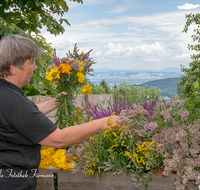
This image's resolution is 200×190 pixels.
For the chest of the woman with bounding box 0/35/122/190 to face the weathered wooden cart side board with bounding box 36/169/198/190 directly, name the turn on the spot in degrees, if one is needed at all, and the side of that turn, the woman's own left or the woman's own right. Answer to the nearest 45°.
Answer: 0° — they already face it

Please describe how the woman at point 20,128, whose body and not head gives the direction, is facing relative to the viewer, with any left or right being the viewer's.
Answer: facing away from the viewer and to the right of the viewer

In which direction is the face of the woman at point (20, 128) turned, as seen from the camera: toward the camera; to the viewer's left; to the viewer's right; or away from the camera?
to the viewer's right
